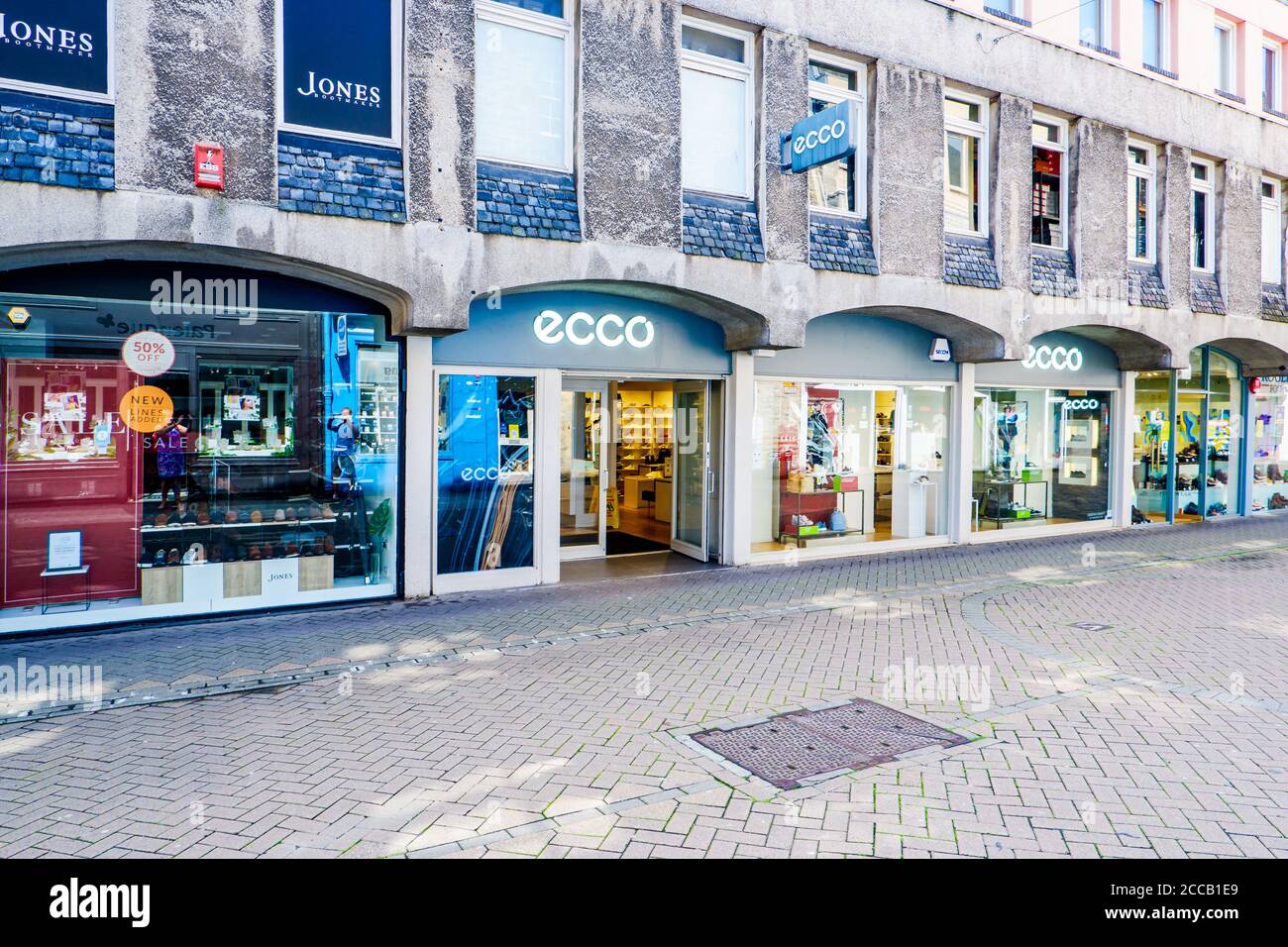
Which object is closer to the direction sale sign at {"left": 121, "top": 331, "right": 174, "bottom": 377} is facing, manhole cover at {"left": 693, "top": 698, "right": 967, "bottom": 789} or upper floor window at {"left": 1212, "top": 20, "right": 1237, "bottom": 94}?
the manhole cover

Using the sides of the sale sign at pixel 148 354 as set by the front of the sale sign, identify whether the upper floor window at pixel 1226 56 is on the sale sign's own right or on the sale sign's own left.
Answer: on the sale sign's own left

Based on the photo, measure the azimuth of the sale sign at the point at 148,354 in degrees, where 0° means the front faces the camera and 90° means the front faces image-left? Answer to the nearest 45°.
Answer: approximately 0°

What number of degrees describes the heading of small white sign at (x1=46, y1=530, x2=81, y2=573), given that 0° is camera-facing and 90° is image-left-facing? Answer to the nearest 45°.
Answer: approximately 0°

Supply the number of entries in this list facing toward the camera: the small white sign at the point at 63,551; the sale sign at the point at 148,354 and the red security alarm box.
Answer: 3

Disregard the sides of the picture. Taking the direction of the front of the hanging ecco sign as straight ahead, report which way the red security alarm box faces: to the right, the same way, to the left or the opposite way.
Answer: to the left

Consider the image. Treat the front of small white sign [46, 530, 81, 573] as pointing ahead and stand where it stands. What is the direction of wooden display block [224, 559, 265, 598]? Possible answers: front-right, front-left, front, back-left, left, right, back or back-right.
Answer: left

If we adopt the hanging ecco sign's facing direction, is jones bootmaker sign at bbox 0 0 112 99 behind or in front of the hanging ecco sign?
in front

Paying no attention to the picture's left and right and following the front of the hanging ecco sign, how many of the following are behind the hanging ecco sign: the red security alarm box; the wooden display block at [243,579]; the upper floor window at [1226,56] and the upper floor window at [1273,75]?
2

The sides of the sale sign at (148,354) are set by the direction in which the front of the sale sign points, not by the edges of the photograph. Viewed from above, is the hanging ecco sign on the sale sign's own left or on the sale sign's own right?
on the sale sign's own left
